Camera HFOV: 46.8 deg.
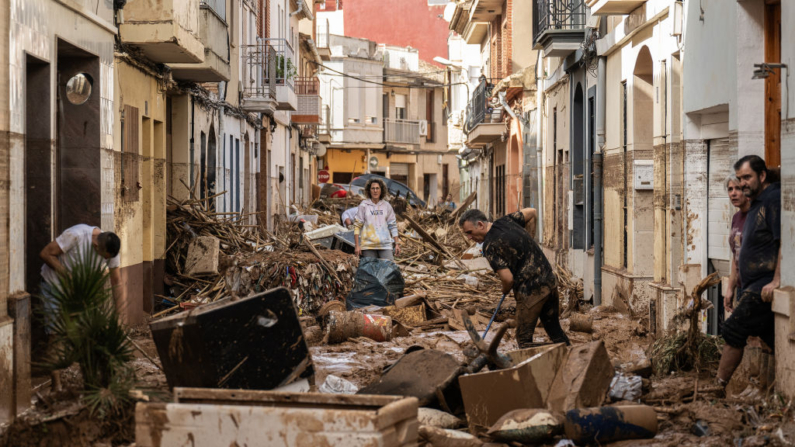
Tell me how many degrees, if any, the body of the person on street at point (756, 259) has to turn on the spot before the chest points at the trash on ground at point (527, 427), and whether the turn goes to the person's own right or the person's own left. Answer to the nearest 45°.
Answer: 0° — they already face it

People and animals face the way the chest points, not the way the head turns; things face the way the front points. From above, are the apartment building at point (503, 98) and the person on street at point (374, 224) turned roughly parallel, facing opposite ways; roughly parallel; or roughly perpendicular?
roughly perpendicular

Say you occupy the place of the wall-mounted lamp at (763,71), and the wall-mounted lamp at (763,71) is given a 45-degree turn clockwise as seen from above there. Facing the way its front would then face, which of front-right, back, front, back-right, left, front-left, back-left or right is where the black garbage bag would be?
front

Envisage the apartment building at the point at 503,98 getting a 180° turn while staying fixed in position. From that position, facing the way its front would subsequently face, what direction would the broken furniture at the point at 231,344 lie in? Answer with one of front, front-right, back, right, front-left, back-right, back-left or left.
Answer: right

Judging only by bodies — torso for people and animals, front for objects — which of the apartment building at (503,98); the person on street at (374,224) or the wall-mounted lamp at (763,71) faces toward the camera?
the person on street

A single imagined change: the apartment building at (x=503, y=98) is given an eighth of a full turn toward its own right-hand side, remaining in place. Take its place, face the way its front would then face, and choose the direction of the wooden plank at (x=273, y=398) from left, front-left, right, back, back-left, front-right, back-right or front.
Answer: back-left

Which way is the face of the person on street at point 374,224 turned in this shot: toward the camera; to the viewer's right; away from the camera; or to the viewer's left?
toward the camera

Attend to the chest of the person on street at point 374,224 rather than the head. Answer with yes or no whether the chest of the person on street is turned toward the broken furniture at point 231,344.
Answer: yes

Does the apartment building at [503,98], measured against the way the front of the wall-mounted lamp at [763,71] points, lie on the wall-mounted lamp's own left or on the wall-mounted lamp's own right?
on the wall-mounted lamp's own right

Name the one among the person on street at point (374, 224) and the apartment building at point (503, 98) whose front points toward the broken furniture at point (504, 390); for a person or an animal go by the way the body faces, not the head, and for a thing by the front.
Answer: the person on street

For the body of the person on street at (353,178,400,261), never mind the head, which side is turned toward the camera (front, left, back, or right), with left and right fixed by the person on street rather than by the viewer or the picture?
front

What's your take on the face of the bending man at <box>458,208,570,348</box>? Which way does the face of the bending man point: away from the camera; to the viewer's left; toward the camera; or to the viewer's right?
to the viewer's left

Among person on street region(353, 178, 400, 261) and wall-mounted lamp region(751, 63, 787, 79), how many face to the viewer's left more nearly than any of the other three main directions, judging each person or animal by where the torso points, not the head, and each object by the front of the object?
1

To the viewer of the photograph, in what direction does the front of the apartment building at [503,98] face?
facing to the left of the viewer

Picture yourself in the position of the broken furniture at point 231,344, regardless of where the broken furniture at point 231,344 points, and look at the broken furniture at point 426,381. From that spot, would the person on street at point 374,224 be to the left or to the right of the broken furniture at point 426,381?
left

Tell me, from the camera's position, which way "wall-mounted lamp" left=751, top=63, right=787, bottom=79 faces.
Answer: facing to the left of the viewer

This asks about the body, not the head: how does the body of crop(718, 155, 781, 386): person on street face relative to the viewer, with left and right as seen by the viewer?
facing the viewer and to the left of the viewer
